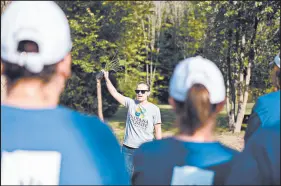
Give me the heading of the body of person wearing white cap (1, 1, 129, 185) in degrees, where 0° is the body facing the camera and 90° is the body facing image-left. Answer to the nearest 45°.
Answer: approximately 180°

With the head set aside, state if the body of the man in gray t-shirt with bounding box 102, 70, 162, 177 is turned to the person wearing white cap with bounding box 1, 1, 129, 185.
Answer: yes

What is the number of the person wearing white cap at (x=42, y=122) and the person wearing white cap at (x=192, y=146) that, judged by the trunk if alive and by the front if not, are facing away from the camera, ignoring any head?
2

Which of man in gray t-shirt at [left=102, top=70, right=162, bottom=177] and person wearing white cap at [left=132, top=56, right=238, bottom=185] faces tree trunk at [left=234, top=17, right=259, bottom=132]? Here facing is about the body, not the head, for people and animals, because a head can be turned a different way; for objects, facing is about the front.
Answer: the person wearing white cap

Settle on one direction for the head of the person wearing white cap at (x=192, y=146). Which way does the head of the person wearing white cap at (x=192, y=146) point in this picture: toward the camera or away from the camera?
away from the camera

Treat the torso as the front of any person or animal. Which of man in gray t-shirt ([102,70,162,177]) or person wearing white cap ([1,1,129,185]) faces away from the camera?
the person wearing white cap

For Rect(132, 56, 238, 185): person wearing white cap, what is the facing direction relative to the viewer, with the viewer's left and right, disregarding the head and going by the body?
facing away from the viewer

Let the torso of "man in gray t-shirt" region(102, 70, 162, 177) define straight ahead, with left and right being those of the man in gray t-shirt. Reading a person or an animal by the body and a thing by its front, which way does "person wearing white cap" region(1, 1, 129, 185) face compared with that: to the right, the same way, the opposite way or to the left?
the opposite way

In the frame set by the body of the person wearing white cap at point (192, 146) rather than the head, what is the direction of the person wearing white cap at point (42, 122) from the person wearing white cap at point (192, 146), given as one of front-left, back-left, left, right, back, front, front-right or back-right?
back-left

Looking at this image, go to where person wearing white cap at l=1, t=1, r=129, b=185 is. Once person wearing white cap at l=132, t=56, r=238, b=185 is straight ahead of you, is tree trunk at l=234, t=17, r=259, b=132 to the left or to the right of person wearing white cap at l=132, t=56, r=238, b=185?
left

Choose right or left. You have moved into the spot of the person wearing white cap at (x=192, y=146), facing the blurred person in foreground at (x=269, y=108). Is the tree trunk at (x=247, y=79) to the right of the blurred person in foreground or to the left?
left
